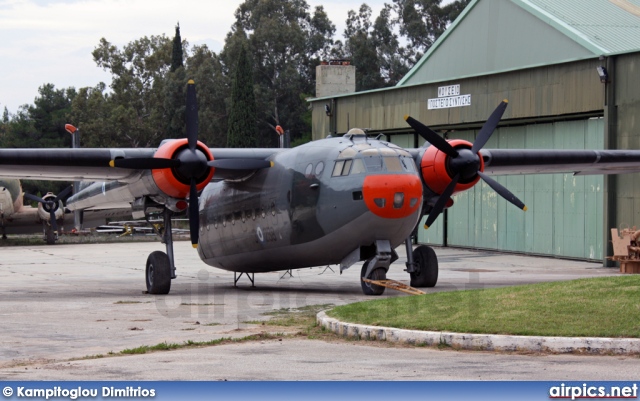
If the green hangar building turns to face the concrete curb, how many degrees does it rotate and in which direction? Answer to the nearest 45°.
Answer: approximately 45° to its left

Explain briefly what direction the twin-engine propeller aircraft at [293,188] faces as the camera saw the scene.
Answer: facing the viewer and to the right of the viewer

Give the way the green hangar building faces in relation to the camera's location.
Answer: facing the viewer and to the left of the viewer

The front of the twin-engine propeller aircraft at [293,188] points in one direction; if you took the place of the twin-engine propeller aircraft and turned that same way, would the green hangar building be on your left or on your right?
on your left

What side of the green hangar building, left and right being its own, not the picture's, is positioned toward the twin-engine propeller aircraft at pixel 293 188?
front

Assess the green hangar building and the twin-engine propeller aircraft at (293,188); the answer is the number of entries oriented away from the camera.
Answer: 0

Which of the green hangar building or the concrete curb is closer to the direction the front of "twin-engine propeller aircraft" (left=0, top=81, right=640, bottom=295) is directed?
the concrete curb

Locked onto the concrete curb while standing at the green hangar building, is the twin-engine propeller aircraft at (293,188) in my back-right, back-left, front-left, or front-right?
front-right
